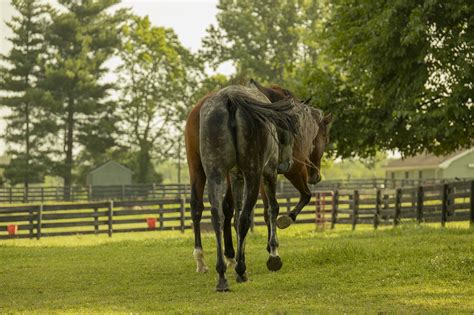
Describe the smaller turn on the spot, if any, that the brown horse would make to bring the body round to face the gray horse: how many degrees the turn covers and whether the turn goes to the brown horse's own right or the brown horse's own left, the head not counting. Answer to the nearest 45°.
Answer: approximately 135° to the brown horse's own right

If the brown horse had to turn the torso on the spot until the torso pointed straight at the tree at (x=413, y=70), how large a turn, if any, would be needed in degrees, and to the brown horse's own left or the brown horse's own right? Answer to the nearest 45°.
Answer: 0° — it already faces it

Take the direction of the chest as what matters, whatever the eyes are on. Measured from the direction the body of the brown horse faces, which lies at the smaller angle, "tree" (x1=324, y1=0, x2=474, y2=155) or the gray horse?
the tree

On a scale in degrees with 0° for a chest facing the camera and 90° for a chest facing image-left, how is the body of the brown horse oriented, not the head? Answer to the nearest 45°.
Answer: approximately 225°
